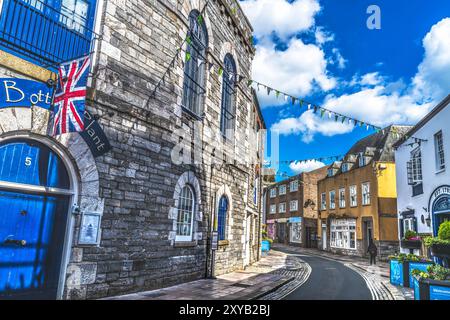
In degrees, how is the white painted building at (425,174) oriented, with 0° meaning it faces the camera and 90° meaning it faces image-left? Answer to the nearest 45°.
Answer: approximately 45°

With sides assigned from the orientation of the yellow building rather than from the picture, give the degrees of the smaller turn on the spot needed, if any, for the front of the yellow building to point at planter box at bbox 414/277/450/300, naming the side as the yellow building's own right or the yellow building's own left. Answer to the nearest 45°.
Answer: approximately 45° to the yellow building's own left

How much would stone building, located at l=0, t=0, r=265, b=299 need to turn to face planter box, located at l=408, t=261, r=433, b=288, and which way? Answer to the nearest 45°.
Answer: approximately 45° to its left

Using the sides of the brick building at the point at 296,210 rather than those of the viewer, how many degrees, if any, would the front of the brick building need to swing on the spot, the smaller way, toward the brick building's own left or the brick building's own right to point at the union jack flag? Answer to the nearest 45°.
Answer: approximately 45° to the brick building's own left

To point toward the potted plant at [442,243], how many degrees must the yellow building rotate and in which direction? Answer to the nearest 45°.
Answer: approximately 45° to its left

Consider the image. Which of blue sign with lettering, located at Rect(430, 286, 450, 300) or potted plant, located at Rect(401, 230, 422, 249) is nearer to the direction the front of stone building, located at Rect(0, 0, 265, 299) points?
the blue sign with lettering

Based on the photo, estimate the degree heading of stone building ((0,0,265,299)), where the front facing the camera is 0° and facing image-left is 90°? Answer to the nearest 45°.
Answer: approximately 315°

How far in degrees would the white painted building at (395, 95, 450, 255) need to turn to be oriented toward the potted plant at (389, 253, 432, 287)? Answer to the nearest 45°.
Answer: approximately 45° to its left

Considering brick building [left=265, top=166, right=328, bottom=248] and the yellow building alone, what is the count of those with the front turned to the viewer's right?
0

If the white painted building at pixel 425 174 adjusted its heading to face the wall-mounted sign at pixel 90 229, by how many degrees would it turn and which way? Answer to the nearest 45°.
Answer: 0° — it already faces it
